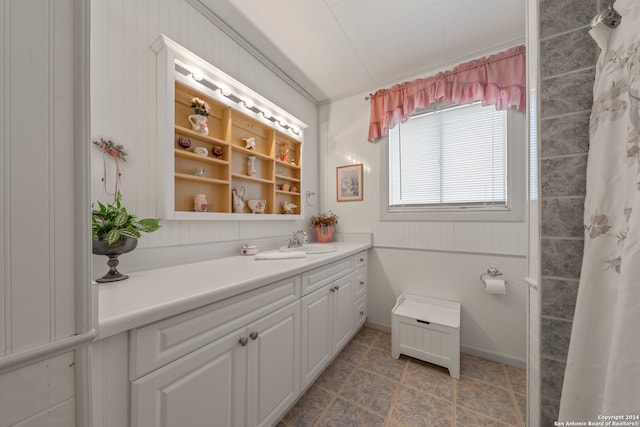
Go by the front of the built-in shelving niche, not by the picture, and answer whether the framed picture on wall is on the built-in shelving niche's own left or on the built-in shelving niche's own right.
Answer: on the built-in shelving niche's own left

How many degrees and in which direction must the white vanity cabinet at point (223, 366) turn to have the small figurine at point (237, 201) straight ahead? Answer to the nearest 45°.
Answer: approximately 135° to its left

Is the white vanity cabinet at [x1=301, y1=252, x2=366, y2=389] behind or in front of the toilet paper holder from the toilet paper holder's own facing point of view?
in front

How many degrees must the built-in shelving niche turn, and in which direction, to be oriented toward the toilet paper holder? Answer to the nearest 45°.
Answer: approximately 45° to its left

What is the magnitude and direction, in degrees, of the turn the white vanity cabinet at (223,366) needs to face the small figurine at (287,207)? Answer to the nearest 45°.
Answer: approximately 90° to its left

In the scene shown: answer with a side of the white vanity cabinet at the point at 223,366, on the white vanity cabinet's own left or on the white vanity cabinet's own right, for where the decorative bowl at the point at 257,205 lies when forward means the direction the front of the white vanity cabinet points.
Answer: on the white vanity cabinet's own left

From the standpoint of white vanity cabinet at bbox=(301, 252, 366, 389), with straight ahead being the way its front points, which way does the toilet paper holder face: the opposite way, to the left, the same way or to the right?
to the right

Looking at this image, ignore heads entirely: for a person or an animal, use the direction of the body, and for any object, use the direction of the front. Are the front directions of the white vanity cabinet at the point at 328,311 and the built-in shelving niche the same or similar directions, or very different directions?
same or similar directions

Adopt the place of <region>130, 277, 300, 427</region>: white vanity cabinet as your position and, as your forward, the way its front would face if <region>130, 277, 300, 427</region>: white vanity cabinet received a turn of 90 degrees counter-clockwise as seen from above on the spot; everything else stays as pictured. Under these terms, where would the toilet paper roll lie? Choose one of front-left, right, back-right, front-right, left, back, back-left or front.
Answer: front-right

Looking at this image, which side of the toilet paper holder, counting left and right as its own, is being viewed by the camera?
front

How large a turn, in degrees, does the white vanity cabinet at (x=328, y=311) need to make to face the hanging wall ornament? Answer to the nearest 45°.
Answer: approximately 90° to its right

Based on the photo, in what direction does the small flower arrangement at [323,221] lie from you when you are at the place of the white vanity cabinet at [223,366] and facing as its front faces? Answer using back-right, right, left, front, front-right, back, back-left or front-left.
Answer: left

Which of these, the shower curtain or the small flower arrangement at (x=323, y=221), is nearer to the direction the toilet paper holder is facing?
the shower curtain

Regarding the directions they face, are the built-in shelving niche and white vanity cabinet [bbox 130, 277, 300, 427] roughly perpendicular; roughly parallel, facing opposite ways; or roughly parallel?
roughly parallel

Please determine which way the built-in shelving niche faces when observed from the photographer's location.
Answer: facing the viewer and to the right of the viewer
